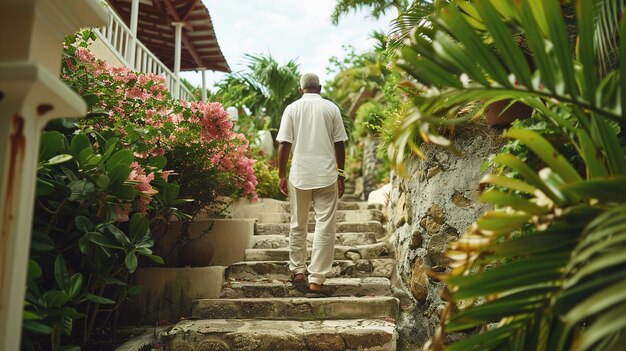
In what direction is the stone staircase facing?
toward the camera

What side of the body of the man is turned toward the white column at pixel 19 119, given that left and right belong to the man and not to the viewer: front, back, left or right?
back

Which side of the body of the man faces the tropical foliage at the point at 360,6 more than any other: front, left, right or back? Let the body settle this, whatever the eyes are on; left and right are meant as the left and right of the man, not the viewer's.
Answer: front

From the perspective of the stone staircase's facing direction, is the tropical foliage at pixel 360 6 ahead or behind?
behind

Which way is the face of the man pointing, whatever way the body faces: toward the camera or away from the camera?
away from the camera

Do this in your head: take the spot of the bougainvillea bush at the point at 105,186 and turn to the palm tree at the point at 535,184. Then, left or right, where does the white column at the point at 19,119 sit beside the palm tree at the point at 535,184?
right

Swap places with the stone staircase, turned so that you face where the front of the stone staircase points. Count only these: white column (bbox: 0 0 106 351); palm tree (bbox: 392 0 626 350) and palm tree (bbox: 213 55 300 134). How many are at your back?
1

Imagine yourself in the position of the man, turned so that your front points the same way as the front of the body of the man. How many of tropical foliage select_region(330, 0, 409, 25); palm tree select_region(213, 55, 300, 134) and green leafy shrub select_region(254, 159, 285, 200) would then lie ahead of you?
3

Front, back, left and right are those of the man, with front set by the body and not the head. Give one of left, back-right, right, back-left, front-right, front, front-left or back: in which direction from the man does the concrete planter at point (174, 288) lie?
left

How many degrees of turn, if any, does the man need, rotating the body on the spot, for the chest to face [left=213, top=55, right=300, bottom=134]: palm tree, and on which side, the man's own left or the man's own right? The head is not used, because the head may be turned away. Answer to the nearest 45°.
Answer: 0° — they already face it

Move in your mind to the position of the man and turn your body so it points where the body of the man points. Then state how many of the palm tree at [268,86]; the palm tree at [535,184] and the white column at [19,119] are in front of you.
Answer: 1

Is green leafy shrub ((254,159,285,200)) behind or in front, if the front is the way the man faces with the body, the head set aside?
in front

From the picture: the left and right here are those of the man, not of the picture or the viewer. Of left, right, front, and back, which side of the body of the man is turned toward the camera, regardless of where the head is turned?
back
